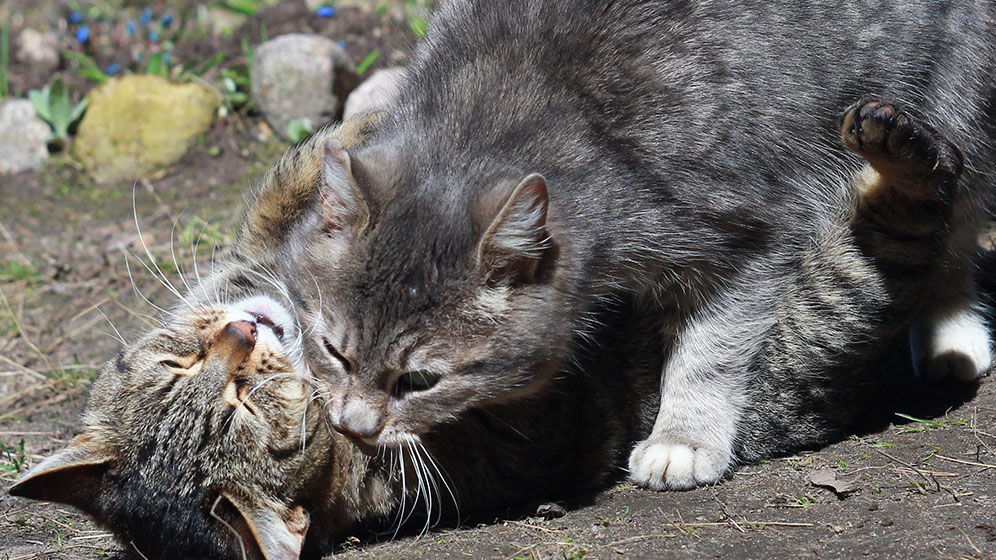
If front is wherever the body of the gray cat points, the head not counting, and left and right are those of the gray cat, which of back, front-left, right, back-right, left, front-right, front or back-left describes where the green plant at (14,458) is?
front-right

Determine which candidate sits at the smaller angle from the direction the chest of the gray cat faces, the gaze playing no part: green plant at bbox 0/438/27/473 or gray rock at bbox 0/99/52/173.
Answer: the green plant

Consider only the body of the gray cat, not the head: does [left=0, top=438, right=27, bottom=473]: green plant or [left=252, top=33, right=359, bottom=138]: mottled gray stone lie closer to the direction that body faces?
the green plant

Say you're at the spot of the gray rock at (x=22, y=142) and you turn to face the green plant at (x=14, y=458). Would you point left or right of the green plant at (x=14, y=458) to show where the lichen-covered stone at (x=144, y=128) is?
left

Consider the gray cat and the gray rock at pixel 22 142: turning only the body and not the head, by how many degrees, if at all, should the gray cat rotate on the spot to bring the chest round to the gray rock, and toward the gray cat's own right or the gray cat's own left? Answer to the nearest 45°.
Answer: approximately 90° to the gray cat's own right

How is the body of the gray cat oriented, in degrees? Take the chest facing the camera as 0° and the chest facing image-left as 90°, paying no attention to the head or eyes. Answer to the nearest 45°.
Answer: approximately 45°
